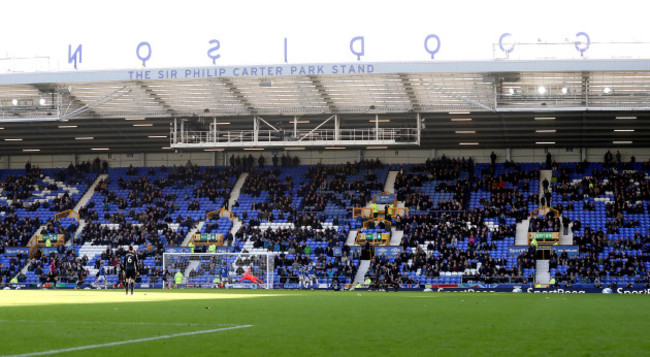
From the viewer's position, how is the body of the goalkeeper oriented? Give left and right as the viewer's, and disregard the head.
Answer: facing the viewer

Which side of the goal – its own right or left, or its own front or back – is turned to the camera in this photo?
front
